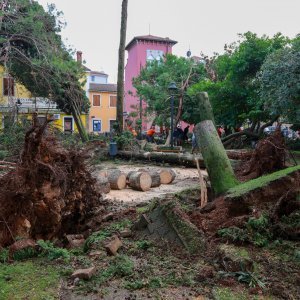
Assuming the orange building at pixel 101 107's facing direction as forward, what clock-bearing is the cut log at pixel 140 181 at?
The cut log is roughly at 12 o'clock from the orange building.

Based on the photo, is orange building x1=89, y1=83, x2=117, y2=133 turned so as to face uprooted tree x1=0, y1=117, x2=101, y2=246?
yes

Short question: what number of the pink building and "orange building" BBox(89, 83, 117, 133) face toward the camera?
2

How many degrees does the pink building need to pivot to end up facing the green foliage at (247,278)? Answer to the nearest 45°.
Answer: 0° — it already faces it

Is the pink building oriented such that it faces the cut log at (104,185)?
yes
